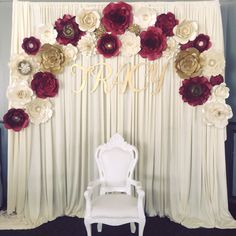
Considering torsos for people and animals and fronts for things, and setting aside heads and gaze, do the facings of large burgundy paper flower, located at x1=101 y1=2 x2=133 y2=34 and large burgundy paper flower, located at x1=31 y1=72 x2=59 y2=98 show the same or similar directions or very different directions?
same or similar directions

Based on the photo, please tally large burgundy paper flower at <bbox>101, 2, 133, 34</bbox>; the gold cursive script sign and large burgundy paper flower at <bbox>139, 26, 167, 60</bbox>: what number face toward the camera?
3

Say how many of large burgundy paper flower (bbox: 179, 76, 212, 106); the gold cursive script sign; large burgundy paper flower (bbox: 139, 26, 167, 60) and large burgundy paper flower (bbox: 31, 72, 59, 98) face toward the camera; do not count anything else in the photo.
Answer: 4

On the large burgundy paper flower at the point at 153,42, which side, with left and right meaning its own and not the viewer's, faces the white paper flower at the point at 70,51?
right

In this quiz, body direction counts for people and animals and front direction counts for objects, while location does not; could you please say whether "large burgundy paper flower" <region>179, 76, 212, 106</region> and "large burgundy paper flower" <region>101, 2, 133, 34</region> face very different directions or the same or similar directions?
same or similar directions

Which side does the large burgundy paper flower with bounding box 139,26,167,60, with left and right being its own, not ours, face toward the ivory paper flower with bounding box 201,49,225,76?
left

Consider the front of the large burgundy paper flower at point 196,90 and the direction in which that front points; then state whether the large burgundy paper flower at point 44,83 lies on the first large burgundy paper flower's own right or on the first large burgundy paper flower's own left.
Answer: on the first large burgundy paper flower's own right

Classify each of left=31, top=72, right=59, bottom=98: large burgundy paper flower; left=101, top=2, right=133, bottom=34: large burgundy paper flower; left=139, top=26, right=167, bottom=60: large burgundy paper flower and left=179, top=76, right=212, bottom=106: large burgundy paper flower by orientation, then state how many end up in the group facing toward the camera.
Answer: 4

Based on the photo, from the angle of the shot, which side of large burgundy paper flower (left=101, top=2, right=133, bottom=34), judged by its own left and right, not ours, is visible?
front

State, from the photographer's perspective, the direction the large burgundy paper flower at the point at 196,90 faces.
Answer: facing the viewer

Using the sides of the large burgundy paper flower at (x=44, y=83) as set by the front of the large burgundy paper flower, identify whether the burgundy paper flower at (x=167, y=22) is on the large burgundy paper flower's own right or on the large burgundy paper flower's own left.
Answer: on the large burgundy paper flower's own left

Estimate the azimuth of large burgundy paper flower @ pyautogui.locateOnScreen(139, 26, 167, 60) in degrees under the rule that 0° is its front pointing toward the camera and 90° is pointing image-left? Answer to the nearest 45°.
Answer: approximately 0°
